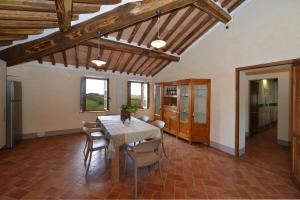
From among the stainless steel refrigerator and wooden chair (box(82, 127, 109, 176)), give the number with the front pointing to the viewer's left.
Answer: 0

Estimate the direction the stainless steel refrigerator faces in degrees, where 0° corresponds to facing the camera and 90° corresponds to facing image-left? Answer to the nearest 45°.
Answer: approximately 315°

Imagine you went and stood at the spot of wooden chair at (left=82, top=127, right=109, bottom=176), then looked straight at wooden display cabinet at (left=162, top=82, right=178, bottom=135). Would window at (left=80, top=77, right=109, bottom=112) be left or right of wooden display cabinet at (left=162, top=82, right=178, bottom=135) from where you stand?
left

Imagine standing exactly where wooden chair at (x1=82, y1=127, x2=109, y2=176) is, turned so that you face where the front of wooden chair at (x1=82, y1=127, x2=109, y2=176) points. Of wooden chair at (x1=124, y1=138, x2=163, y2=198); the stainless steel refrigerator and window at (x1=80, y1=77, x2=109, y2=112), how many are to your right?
1

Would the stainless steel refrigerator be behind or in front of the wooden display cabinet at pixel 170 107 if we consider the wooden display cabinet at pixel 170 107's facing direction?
in front

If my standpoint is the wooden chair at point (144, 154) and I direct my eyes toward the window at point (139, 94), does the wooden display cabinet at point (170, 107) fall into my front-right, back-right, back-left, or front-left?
front-right

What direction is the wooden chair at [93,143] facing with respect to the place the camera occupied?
facing away from the viewer and to the right of the viewer

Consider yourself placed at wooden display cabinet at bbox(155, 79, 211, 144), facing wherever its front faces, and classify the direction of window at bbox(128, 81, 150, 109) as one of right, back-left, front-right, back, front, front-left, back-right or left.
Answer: right

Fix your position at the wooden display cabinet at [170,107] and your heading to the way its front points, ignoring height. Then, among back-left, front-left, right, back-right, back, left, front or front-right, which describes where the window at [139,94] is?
right

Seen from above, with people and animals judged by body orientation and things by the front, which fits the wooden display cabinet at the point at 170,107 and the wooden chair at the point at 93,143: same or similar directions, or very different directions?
very different directions

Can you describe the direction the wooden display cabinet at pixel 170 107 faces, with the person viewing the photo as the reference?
facing the viewer and to the left of the viewer

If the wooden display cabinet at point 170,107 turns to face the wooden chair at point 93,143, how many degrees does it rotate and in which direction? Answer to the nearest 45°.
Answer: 0° — it already faces it

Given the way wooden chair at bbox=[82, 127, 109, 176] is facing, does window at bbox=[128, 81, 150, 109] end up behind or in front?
in front

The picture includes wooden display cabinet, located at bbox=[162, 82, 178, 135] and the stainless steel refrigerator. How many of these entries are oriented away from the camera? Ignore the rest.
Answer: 0
